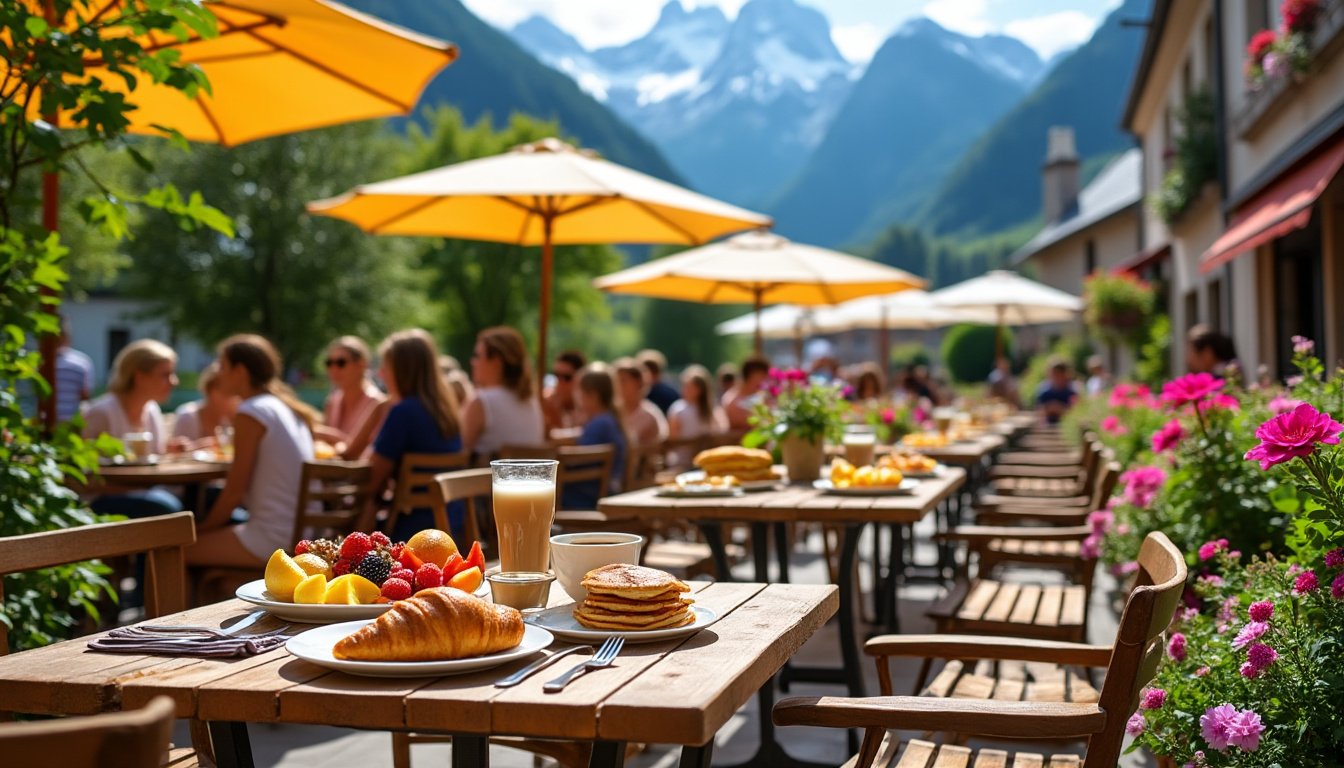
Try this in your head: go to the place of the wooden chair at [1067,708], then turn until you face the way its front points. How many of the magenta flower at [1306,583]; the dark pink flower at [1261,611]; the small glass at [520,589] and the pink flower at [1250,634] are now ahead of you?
1

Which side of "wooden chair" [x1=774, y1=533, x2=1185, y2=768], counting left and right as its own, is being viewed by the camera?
left

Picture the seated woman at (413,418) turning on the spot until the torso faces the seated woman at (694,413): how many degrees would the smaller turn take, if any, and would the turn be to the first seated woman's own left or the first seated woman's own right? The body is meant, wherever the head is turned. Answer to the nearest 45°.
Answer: approximately 90° to the first seated woman's own right

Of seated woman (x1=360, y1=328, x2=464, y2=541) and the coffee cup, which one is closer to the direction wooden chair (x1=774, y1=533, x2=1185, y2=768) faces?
the coffee cup

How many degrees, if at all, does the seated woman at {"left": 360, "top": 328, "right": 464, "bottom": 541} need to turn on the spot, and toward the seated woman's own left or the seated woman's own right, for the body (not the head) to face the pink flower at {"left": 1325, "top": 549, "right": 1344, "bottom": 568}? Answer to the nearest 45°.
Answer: approximately 180°

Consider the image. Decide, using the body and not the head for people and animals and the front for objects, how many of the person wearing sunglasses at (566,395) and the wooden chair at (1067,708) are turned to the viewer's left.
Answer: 1

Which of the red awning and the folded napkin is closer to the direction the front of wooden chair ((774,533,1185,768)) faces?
the folded napkin

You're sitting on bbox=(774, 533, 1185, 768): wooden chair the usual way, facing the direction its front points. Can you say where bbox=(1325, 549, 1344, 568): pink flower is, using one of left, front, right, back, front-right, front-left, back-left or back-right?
back-right

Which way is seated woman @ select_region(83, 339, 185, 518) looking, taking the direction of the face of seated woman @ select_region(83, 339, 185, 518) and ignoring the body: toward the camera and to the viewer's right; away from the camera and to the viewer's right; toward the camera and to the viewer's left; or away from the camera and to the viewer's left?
toward the camera and to the viewer's right

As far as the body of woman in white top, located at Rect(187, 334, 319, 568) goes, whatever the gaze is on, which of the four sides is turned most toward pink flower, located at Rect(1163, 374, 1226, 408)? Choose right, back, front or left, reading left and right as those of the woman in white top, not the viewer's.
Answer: back

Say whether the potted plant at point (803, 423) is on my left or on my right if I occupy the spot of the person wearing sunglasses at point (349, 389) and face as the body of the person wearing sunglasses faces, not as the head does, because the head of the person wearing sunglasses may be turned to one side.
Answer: on my left

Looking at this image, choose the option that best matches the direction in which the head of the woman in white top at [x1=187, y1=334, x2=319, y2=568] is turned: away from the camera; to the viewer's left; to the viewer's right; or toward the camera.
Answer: to the viewer's left

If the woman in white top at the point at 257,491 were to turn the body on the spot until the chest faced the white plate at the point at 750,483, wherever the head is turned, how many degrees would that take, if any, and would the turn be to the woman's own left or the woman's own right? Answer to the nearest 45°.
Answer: approximately 180°
